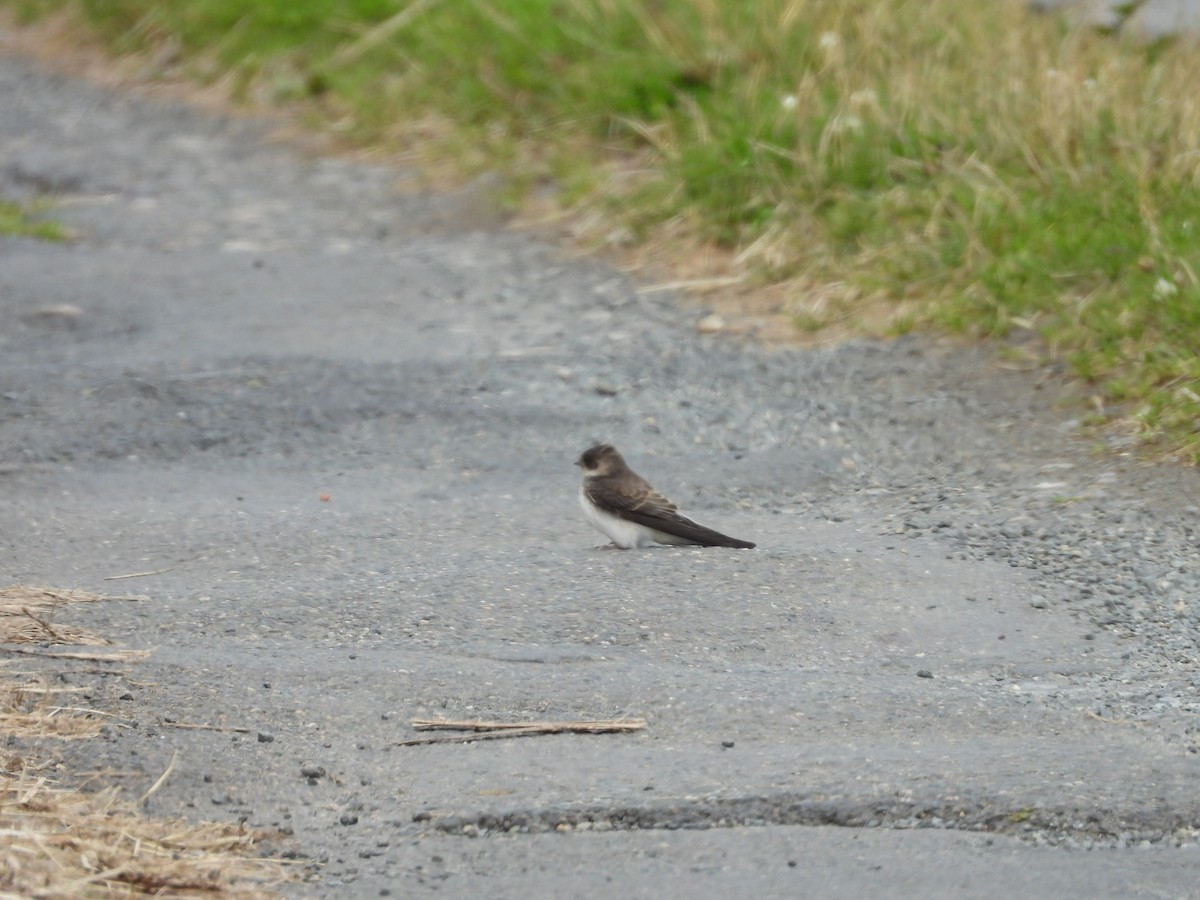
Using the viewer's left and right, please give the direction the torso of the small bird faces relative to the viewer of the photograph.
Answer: facing to the left of the viewer
